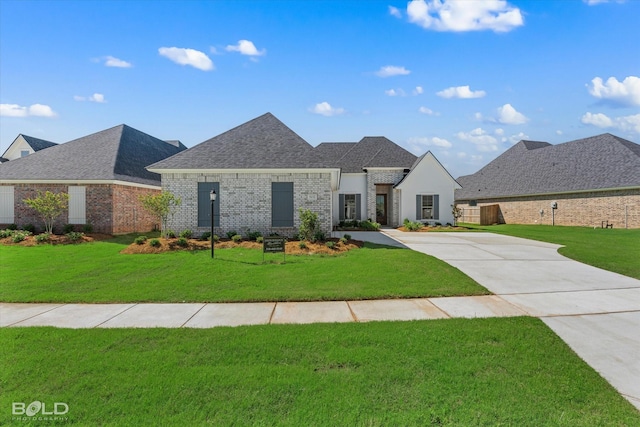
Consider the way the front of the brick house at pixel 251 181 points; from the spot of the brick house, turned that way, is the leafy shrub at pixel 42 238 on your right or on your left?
on your right

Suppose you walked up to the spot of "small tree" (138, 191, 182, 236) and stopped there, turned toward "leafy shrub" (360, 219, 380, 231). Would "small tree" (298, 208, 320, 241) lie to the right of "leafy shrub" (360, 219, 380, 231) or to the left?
right

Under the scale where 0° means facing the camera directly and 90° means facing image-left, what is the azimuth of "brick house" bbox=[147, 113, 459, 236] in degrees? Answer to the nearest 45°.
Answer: approximately 0°

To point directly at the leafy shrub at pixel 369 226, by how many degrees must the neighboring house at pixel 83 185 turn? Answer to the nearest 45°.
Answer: approximately 90° to its left

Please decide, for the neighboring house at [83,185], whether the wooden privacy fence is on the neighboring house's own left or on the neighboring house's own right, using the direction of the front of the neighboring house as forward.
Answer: on the neighboring house's own left

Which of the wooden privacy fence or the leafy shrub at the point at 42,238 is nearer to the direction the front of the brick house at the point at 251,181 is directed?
the leafy shrub
